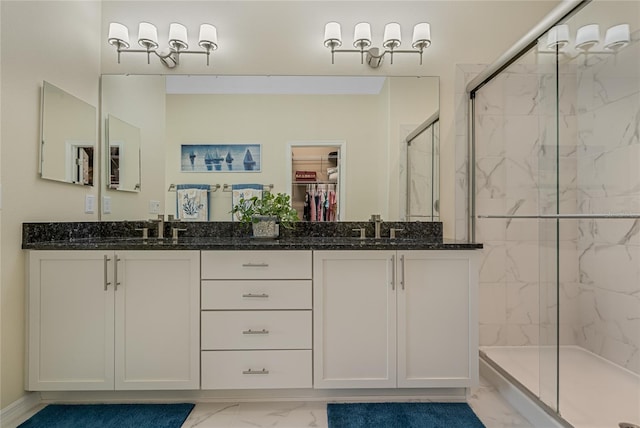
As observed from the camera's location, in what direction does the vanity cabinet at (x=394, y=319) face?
facing the viewer

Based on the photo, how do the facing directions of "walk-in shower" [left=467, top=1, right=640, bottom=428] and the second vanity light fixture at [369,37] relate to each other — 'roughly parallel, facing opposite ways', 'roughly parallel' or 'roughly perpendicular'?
roughly perpendicular

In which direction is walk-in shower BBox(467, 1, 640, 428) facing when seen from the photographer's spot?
facing the viewer and to the left of the viewer

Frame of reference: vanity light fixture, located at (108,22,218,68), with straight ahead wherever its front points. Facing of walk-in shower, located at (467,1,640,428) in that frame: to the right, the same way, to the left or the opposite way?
to the right

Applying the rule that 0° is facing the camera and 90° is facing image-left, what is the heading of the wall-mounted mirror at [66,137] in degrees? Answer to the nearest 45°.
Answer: approximately 315°

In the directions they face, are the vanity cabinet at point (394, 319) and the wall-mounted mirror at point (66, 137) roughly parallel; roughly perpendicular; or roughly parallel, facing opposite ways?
roughly perpendicular

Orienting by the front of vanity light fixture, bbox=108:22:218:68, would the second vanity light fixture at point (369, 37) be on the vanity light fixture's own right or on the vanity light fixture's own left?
on the vanity light fixture's own left

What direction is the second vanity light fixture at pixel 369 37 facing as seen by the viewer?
toward the camera

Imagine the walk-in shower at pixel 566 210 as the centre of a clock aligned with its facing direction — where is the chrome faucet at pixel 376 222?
The chrome faucet is roughly at 1 o'clock from the walk-in shower.

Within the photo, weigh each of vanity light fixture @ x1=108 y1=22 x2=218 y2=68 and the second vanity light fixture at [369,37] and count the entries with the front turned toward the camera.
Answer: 2

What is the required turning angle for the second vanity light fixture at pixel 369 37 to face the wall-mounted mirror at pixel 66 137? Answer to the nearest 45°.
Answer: approximately 90° to its right

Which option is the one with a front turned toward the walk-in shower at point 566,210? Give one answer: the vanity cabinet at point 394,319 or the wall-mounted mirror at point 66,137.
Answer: the wall-mounted mirror

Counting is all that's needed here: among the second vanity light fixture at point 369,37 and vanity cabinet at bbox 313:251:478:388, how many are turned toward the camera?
2

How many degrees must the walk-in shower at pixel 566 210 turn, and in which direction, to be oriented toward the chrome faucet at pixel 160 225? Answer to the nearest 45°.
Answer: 0° — it already faces it

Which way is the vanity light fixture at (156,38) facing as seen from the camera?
toward the camera
